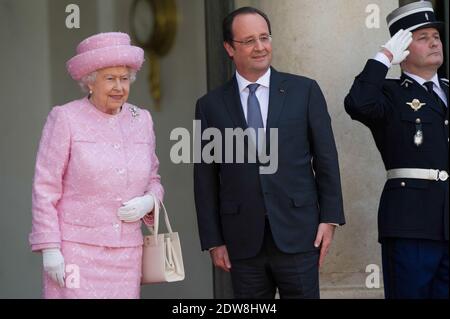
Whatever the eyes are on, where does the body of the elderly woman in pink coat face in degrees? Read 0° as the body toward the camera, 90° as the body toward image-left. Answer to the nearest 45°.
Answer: approximately 315°

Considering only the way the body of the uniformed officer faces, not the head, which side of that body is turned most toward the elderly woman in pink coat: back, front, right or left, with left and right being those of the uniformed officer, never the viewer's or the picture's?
right

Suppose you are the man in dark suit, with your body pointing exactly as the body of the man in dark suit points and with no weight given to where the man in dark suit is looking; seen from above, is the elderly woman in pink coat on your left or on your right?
on your right

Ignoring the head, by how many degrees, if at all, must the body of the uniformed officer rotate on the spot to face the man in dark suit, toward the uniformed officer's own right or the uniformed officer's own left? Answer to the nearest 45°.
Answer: approximately 135° to the uniformed officer's own right

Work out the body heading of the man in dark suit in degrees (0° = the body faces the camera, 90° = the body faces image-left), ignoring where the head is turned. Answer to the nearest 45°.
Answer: approximately 0°

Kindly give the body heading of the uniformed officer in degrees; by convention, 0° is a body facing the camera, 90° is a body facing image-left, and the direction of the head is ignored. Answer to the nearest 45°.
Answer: approximately 315°

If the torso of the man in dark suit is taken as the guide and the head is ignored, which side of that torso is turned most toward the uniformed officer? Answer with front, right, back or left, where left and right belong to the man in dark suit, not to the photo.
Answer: left

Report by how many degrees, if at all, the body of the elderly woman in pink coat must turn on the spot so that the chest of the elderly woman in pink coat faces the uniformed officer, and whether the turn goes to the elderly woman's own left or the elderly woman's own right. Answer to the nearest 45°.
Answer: approximately 45° to the elderly woman's own left
